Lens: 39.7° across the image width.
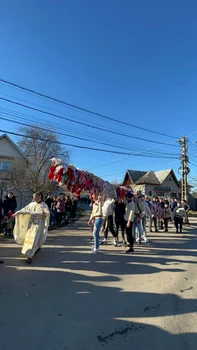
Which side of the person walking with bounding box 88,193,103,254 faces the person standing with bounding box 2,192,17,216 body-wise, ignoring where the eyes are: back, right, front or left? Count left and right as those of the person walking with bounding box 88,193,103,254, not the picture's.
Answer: right

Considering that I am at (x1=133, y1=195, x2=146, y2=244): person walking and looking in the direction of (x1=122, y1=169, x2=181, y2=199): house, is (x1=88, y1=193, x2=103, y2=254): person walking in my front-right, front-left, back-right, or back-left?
back-left

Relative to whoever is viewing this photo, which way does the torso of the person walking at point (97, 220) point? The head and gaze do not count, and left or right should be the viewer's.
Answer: facing the viewer and to the left of the viewer

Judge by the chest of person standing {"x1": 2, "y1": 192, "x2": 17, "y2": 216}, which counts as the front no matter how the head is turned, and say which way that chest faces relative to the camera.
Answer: toward the camera

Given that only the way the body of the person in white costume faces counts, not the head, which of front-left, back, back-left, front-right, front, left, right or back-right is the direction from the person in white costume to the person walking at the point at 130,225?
back-left

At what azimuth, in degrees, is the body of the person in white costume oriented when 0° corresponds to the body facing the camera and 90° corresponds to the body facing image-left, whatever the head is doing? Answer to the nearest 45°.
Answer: approximately 45°

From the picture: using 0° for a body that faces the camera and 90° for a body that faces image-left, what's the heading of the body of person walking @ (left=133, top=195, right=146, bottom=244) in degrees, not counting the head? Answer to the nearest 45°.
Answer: approximately 45°
